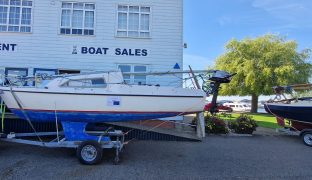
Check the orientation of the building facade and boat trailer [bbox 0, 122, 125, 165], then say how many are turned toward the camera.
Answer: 1

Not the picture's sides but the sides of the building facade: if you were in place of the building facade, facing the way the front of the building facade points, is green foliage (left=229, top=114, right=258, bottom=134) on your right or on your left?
on your left

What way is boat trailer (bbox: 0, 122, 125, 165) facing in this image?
to the viewer's left

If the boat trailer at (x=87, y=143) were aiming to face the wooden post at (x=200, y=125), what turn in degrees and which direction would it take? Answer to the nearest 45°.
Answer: approximately 180°

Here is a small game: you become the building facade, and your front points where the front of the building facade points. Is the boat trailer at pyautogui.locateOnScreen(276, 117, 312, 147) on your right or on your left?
on your left

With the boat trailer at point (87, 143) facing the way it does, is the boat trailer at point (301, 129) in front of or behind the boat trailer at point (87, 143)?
behind

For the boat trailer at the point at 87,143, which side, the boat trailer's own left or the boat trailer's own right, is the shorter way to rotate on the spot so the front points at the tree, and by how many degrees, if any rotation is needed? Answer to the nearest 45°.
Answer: approximately 135° to the boat trailer's own right

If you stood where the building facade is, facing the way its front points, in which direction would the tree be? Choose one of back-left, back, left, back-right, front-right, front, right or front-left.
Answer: back-left

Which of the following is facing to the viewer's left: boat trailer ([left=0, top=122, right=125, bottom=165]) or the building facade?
the boat trailer

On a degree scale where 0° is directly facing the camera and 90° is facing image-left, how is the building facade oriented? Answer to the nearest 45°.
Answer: approximately 0°

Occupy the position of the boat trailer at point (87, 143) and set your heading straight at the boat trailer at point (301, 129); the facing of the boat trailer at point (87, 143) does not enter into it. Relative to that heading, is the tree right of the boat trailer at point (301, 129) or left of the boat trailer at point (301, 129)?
left

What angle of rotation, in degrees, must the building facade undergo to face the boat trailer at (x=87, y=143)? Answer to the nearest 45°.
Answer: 0° — it already faces it

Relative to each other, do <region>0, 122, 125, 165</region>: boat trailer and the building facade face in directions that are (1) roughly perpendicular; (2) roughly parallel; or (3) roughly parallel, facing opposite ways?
roughly perpendicular
